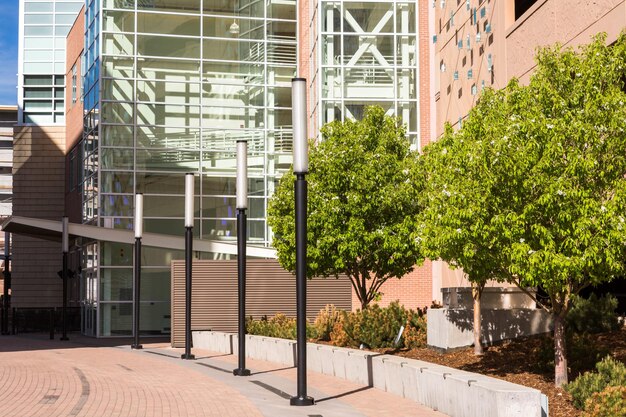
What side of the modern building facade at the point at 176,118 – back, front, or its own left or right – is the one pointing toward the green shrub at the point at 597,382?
front

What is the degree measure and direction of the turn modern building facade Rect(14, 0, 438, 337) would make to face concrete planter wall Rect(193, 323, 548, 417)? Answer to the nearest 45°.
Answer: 0° — it already faces it

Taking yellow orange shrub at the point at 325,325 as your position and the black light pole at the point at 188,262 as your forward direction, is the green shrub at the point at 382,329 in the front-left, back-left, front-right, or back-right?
back-left

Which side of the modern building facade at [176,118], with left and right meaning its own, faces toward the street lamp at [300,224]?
front

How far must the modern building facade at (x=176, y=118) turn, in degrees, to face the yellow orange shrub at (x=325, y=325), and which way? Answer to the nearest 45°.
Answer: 0° — it already faces it

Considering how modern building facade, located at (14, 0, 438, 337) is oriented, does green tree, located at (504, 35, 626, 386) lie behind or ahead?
ahead

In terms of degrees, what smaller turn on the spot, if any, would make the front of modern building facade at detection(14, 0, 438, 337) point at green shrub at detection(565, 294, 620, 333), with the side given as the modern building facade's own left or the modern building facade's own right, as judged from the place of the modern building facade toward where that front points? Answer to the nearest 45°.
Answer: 0° — it already faces it

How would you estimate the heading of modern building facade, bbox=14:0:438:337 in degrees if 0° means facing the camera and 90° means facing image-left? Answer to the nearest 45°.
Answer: approximately 0°

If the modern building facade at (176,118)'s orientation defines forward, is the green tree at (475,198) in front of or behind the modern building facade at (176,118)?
in front

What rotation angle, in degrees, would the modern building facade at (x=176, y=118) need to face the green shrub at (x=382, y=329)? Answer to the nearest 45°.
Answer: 0° — it already faces it
